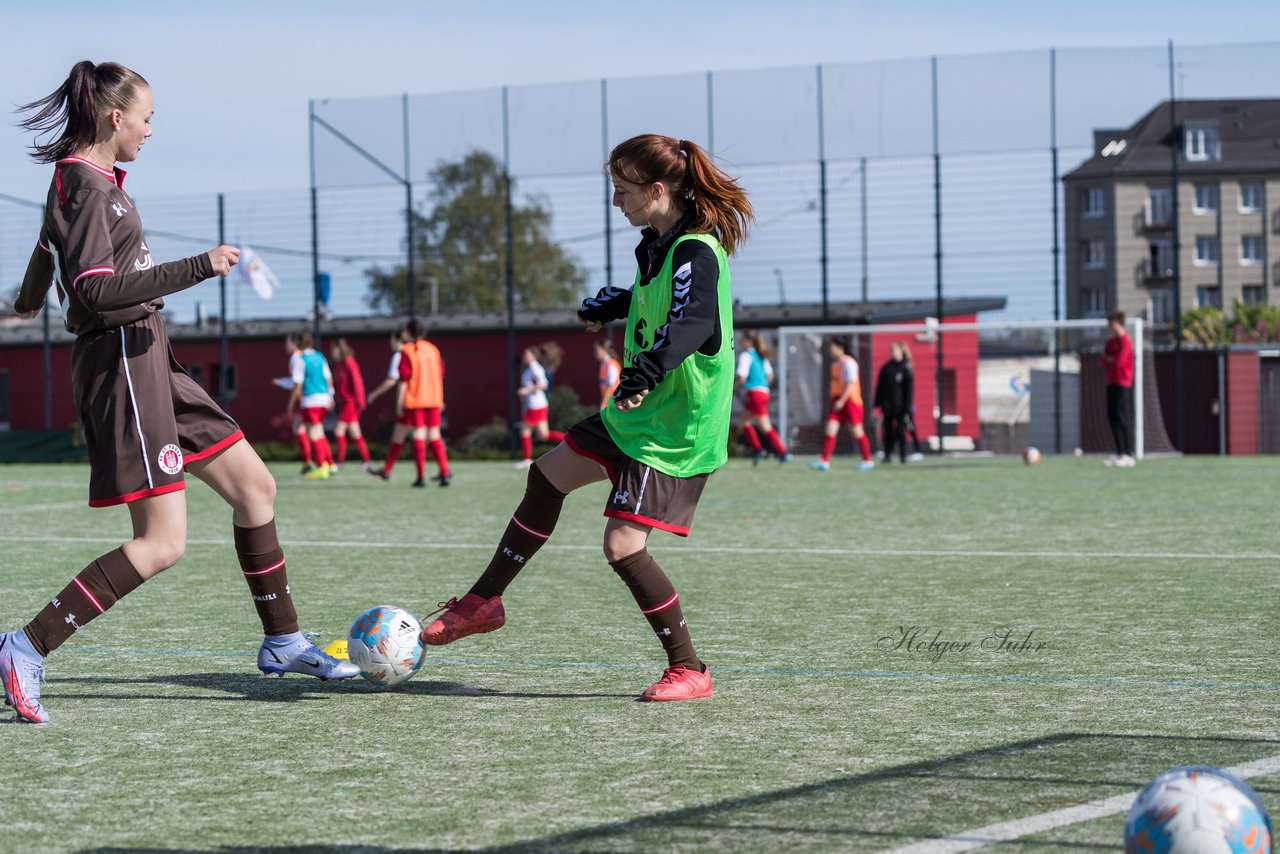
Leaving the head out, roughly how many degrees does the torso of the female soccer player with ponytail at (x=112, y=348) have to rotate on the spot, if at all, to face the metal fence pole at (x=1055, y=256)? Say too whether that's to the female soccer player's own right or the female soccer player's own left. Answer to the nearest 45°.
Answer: approximately 45° to the female soccer player's own left

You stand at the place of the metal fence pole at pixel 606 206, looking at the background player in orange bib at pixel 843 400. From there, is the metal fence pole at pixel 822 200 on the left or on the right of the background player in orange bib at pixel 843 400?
left

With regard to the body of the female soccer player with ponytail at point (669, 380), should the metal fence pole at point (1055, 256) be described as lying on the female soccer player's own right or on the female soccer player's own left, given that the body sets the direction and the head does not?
on the female soccer player's own right

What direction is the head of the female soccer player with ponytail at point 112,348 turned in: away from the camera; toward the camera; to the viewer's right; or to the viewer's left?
to the viewer's right

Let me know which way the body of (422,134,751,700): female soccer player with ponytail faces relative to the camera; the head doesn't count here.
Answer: to the viewer's left

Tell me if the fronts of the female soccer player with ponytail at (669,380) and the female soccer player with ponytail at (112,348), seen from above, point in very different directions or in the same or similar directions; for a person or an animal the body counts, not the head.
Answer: very different directions

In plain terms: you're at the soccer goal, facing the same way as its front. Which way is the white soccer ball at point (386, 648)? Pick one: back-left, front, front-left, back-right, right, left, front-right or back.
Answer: front

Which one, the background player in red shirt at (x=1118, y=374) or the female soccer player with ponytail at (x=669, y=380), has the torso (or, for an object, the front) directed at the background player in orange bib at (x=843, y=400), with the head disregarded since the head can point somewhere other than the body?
the background player in red shirt

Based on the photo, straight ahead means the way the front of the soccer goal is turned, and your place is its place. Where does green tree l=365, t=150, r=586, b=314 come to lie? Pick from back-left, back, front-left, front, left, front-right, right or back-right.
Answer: back-right

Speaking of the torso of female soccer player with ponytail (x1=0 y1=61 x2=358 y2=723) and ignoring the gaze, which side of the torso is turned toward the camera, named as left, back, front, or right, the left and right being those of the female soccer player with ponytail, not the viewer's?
right

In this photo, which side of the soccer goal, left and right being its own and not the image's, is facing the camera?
front

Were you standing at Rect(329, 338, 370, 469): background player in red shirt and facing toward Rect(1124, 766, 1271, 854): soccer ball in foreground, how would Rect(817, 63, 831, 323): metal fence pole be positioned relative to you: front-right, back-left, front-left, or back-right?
back-left

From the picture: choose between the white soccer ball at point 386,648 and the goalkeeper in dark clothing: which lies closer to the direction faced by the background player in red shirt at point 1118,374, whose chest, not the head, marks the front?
the goalkeeper in dark clothing

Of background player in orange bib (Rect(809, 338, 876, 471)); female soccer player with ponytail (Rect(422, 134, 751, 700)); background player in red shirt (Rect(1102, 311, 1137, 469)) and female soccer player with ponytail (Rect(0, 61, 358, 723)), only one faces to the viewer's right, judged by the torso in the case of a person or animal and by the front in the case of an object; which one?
female soccer player with ponytail (Rect(0, 61, 358, 723))

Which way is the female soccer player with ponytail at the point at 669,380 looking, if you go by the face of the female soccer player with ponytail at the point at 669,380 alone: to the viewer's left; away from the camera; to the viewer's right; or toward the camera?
to the viewer's left
